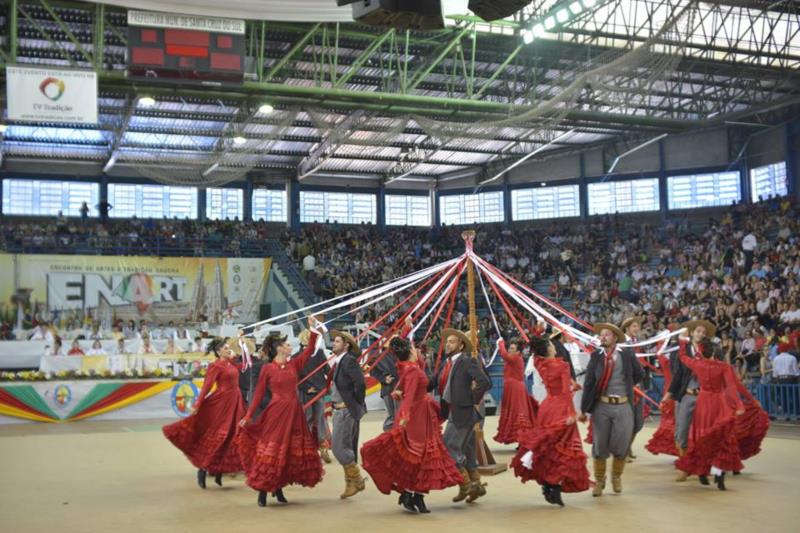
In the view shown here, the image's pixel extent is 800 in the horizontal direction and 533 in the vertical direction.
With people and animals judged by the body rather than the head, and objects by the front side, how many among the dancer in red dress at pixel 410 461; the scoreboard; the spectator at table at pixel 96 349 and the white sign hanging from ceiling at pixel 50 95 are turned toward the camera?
3

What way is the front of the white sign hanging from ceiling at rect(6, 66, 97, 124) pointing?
toward the camera

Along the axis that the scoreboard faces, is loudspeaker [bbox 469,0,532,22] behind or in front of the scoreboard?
in front

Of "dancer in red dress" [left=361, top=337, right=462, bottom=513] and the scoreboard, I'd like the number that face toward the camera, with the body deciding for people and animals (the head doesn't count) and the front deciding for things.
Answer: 1

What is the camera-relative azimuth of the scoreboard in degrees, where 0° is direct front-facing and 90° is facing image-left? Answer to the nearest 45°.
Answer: approximately 0°

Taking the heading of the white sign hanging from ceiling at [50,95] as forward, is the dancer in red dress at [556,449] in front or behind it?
in front

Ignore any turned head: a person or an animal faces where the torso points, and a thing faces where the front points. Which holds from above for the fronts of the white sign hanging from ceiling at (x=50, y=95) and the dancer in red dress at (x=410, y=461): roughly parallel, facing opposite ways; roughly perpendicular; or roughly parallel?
roughly perpendicular

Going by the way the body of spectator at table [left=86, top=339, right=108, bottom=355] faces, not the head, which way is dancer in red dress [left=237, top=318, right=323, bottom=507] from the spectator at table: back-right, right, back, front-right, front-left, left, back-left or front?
front

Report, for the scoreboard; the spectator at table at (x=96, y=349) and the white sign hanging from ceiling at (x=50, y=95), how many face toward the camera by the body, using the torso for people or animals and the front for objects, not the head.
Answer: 3

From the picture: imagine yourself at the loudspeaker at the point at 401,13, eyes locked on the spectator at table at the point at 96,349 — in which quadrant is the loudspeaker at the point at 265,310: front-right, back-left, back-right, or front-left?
front-right

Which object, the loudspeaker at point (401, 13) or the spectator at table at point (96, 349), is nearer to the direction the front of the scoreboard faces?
the loudspeaker
